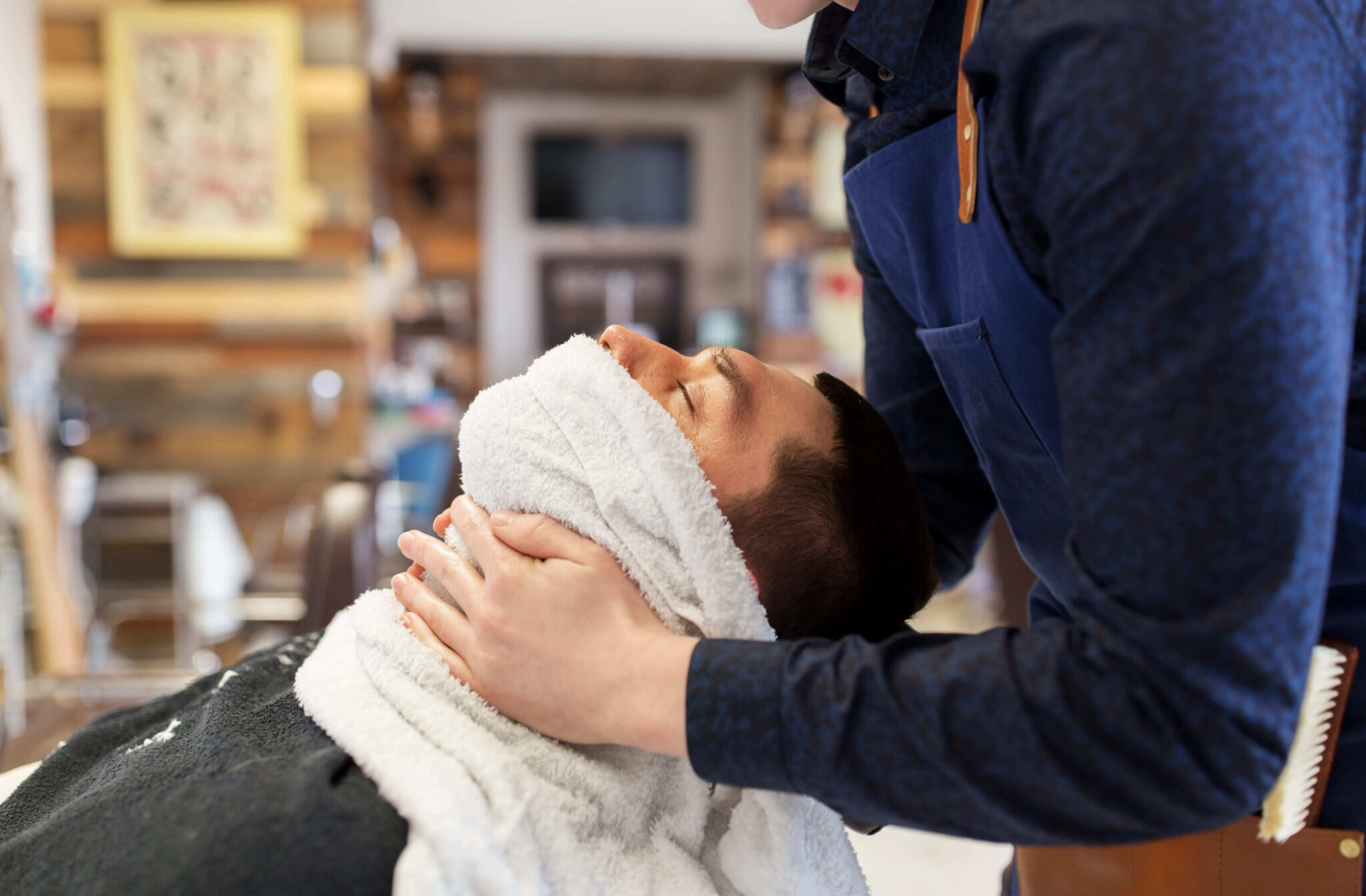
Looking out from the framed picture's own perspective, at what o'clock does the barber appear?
The barber is roughly at 12 o'clock from the framed picture.

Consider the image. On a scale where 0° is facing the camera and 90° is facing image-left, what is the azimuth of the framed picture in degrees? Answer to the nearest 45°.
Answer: approximately 0°

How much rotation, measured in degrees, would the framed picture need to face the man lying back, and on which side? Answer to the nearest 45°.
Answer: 0° — it already faces them

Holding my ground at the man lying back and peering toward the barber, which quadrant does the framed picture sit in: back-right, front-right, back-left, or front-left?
back-left
